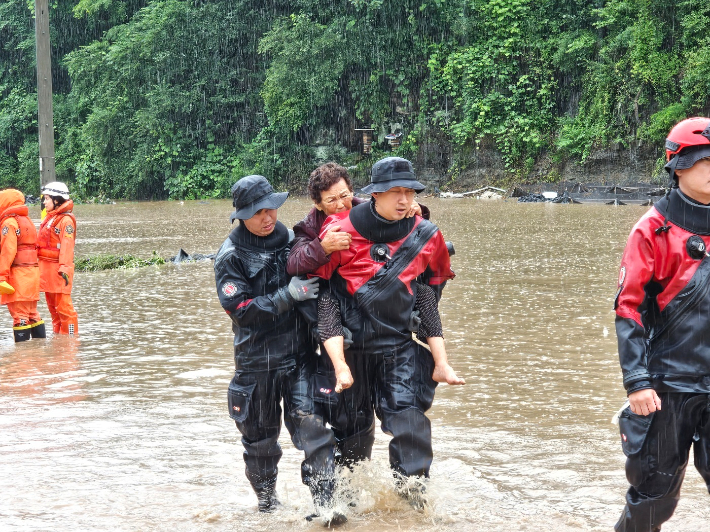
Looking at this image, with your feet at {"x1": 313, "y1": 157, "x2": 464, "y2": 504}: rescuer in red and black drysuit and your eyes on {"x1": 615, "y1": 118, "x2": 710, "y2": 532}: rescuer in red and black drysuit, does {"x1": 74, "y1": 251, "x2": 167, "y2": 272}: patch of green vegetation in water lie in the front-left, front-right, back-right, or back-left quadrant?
back-left

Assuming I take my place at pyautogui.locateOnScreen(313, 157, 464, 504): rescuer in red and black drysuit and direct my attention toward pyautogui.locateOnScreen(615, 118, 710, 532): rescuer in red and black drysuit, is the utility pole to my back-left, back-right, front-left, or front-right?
back-left

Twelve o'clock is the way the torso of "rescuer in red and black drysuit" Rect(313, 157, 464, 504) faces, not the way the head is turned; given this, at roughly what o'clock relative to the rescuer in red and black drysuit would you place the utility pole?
The utility pole is roughly at 5 o'clock from the rescuer in red and black drysuit.

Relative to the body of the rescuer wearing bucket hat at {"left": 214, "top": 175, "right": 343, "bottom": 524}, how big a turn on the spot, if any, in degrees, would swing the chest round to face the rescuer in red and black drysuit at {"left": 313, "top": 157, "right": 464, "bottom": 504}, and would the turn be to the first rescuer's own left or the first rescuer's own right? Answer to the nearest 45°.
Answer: approximately 45° to the first rescuer's own left

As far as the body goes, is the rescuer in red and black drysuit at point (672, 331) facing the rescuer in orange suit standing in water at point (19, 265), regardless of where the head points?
no

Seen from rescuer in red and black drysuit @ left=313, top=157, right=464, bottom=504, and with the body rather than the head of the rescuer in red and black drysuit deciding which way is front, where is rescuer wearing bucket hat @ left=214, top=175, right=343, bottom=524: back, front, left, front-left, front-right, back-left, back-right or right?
right

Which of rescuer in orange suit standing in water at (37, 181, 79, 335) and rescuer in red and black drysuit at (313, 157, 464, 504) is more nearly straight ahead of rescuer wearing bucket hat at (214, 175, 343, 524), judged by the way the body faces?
the rescuer in red and black drysuit

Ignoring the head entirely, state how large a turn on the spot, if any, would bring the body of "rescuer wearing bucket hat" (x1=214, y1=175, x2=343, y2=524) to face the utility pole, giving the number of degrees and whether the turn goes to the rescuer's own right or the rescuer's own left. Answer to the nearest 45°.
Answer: approximately 135° to the rescuer's own left

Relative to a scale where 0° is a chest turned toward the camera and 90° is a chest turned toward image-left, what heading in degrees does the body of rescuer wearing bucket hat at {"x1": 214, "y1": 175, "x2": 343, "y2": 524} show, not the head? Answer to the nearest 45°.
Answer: approximately 315°

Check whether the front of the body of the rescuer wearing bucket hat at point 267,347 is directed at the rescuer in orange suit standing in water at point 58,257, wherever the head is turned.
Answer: no

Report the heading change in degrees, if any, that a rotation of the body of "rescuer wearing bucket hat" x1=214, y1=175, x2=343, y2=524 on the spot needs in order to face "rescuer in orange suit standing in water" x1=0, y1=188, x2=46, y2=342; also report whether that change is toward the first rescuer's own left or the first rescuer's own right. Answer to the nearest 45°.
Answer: approximately 180°

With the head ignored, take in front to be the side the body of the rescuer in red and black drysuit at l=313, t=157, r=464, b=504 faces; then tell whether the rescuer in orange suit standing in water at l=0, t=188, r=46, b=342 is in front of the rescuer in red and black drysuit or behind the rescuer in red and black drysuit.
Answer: behind

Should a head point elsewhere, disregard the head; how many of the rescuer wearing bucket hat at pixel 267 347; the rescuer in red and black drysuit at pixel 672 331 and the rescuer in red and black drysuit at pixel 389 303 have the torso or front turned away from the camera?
0

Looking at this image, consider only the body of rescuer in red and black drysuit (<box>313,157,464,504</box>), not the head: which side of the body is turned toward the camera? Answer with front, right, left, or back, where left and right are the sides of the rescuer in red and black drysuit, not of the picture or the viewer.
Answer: front

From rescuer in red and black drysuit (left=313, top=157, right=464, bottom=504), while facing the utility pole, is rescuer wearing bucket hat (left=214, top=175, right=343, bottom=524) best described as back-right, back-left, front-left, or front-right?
front-left
